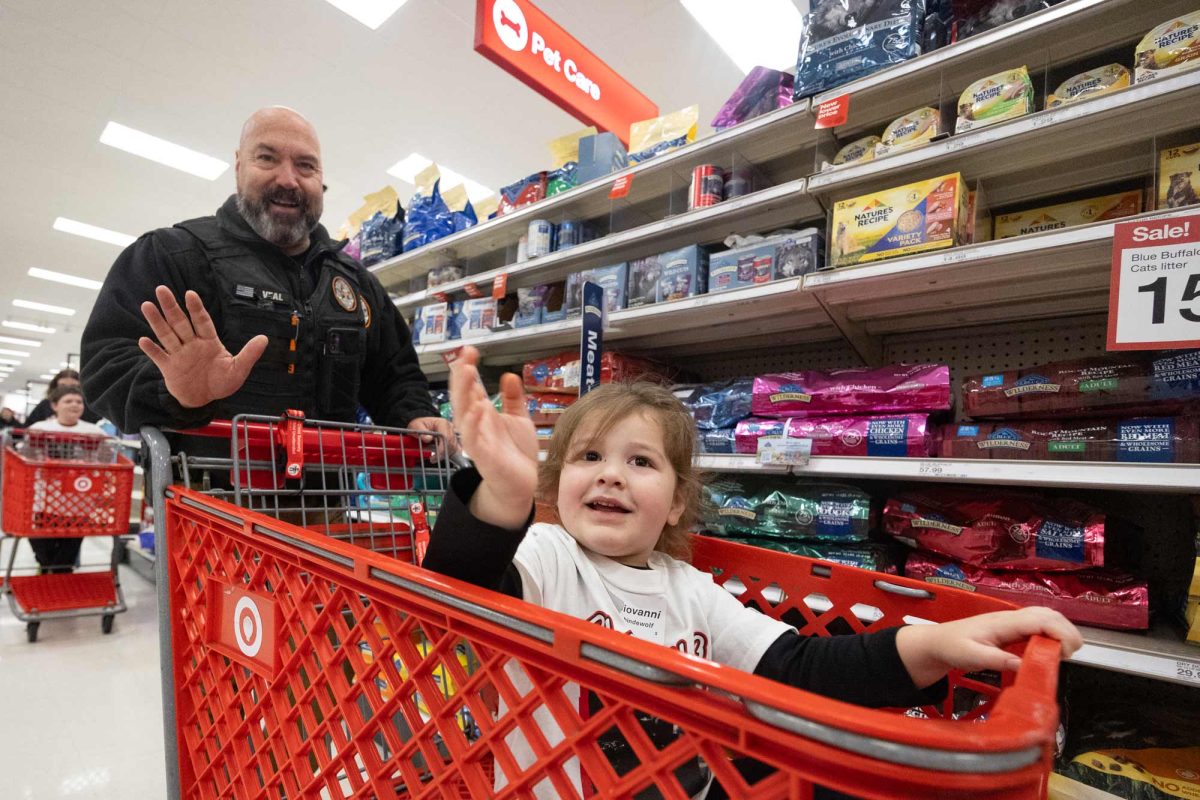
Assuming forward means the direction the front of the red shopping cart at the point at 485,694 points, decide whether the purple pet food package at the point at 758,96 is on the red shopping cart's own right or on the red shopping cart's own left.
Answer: on the red shopping cart's own left

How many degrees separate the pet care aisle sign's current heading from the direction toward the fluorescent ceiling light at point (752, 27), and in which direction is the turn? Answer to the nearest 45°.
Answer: approximately 90° to its left

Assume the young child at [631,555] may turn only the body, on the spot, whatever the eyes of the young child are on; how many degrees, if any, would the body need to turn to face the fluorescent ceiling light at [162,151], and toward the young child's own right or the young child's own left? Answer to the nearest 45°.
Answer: approximately 135° to the young child's own right

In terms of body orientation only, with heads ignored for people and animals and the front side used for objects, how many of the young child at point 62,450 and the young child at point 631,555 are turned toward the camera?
2

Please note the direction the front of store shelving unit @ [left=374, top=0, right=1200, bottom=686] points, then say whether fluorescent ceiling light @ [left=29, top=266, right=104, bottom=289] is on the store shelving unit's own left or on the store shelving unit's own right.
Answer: on the store shelving unit's own right

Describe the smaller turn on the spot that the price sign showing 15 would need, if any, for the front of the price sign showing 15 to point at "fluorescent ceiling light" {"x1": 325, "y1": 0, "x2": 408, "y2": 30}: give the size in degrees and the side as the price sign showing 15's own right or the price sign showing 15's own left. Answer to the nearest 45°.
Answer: approximately 45° to the price sign showing 15's own right

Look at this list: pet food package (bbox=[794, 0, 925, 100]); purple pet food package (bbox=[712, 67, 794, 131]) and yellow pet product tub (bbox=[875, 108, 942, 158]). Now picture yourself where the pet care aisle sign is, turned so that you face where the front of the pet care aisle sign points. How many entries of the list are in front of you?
3

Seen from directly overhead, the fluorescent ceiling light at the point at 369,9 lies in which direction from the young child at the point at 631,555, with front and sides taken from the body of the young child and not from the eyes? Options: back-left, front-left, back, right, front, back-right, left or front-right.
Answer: back-right

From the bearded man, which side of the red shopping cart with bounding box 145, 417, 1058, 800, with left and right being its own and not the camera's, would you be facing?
back
